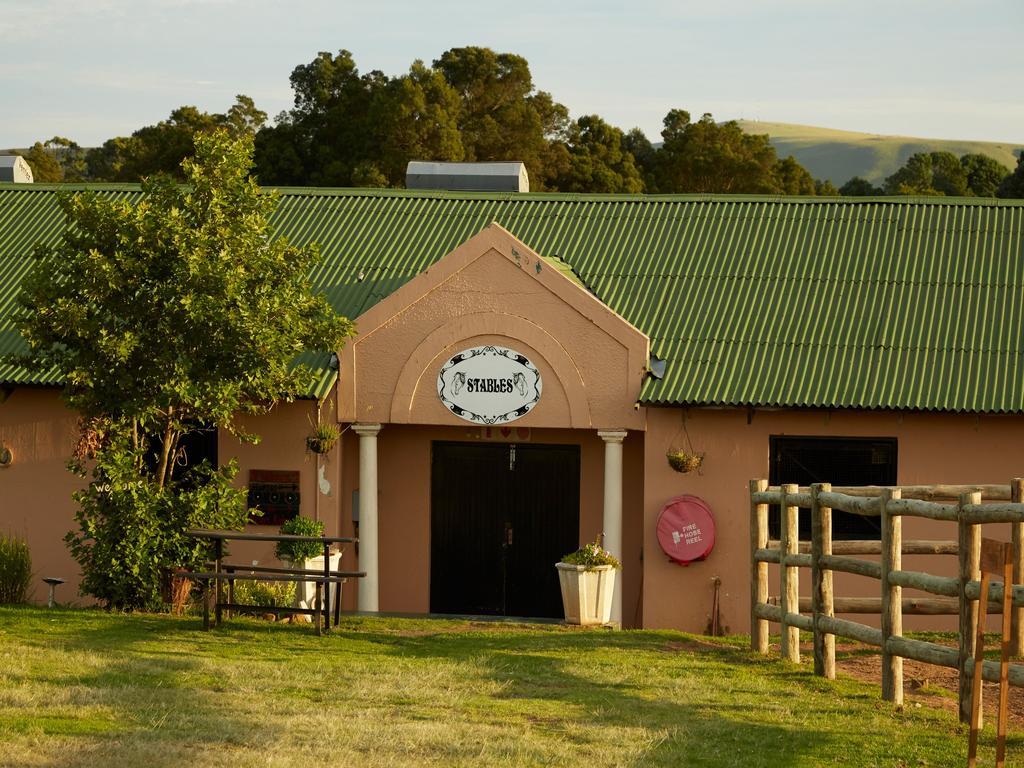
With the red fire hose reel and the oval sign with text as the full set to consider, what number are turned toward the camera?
2

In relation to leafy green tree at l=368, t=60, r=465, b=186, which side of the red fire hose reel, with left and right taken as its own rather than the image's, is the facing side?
back

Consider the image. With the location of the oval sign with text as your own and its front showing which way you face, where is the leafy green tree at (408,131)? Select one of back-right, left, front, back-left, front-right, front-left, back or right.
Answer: back

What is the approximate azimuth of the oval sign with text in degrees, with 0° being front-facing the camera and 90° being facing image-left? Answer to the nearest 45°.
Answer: approximately 0°

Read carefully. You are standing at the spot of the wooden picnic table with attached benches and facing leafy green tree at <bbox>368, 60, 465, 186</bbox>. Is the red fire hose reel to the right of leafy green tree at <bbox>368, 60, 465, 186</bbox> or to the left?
right

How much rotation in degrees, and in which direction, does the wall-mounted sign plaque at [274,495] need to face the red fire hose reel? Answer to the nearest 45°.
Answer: approximately 90° to its left

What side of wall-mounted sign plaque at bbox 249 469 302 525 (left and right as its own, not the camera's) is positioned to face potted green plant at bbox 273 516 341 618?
front

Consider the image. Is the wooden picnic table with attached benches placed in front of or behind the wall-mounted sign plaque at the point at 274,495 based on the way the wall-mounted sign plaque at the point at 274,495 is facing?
in front

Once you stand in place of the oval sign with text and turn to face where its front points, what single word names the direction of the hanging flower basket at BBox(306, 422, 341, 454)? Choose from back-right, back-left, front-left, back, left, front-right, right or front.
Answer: right
